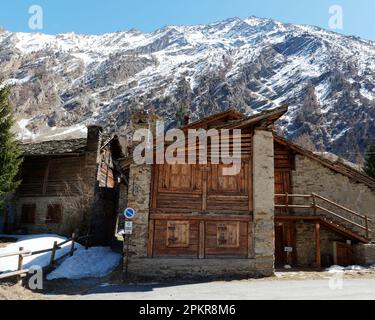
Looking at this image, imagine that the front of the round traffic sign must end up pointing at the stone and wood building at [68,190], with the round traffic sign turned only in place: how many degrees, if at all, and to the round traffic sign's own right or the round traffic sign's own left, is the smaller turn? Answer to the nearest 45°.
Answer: approximately 180°

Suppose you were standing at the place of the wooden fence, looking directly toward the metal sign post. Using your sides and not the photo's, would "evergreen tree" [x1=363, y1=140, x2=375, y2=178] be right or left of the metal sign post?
left

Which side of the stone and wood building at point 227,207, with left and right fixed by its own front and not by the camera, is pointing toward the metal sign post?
right

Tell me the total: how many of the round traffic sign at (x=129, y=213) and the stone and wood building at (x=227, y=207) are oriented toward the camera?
2

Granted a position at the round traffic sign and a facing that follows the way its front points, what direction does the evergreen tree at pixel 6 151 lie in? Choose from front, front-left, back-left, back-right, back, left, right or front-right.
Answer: back-right

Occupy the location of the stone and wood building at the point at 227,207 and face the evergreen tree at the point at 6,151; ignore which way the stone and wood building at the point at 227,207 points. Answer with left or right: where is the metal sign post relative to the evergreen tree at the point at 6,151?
left

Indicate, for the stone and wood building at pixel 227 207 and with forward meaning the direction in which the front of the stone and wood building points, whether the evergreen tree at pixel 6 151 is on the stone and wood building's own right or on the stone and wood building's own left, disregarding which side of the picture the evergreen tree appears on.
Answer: on the stone and wood building's own right

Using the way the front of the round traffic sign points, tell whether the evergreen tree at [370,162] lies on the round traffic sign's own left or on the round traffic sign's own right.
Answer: on the round traffic sign's own left

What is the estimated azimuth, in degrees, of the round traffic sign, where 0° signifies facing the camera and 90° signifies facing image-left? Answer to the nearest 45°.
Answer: approximately 0°

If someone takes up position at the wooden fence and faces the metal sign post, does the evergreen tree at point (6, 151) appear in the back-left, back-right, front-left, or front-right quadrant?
back-left
